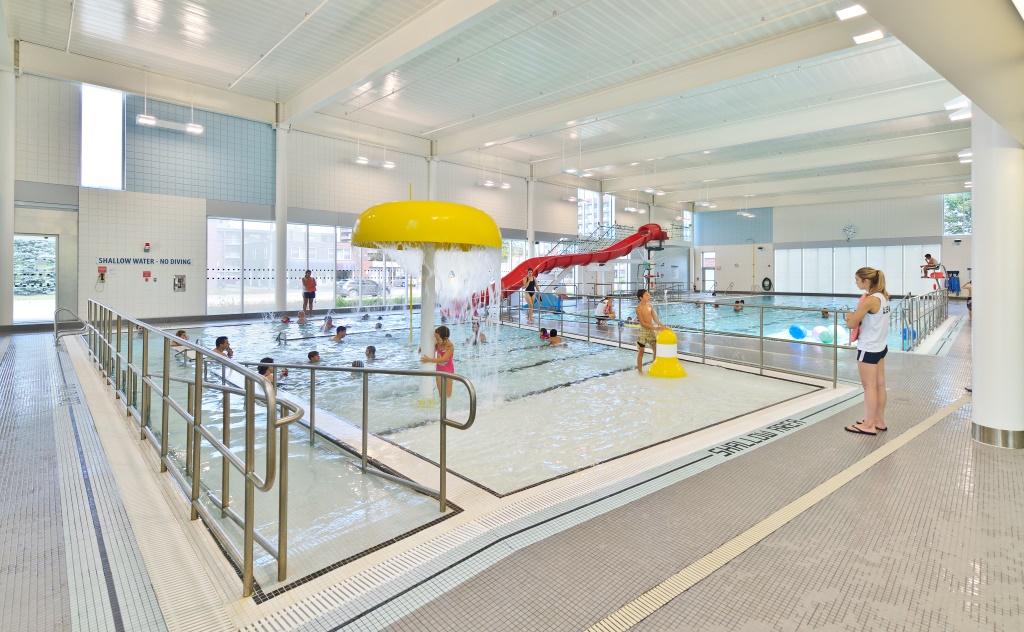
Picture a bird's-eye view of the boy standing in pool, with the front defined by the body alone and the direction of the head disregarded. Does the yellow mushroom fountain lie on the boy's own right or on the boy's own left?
on the boy's own right
